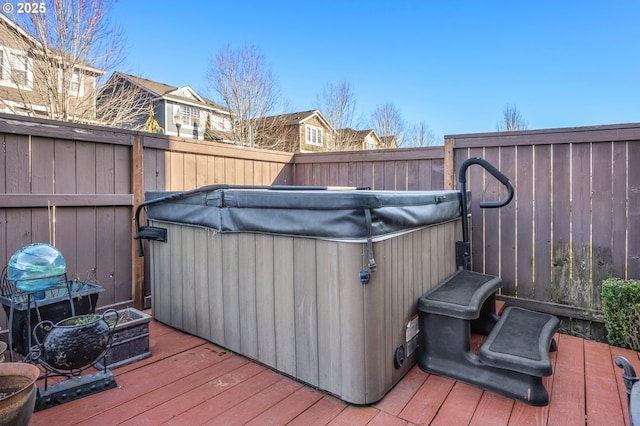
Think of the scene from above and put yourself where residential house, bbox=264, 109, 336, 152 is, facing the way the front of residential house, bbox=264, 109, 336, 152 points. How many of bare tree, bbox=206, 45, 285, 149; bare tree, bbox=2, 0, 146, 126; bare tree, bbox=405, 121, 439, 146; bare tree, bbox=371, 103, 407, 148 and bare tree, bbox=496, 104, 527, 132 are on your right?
2

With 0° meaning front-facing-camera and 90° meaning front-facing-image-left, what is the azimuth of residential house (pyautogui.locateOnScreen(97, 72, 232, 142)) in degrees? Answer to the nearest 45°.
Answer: approximately 315°

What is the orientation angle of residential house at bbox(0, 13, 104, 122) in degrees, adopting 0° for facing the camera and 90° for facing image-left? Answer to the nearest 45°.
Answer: approximately 315°

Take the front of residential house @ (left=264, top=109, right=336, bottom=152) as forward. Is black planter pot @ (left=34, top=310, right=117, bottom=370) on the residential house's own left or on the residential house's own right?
on the residential house's own right

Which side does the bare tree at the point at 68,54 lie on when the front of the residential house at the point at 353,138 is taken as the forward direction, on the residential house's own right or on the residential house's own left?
on the residential house's own right
